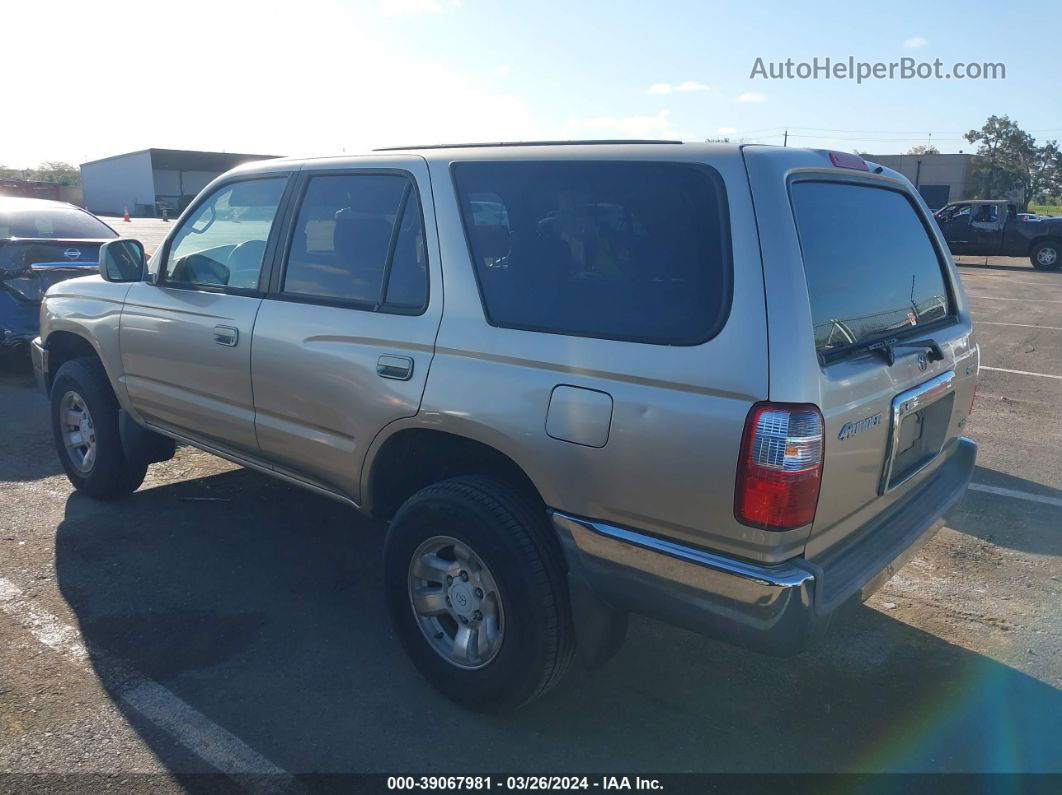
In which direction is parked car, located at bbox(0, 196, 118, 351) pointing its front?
away from the camera

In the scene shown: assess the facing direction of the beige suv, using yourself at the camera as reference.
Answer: facing away from the viewer and to the left of the viewer

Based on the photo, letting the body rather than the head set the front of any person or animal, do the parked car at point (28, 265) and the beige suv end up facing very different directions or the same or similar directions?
same or similar directions

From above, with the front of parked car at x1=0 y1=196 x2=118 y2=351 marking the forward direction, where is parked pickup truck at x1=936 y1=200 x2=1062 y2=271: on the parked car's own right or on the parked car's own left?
on the parked car's own right

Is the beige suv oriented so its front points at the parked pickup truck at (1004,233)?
no

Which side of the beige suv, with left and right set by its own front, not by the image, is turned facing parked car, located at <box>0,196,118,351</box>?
front

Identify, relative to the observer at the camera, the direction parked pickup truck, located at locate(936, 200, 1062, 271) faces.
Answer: facing to the left of the viewer

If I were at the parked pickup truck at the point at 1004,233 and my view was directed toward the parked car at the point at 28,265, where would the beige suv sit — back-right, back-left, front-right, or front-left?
front-left

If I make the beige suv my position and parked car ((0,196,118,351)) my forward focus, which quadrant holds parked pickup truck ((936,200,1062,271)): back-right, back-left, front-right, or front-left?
front-right

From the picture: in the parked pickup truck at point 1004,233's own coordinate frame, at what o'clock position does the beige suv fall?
The beige suv is roughly at 9 o'clock from the parked pickup truck.

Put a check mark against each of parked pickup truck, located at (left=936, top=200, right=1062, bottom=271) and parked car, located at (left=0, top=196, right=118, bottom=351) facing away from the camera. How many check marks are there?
1
